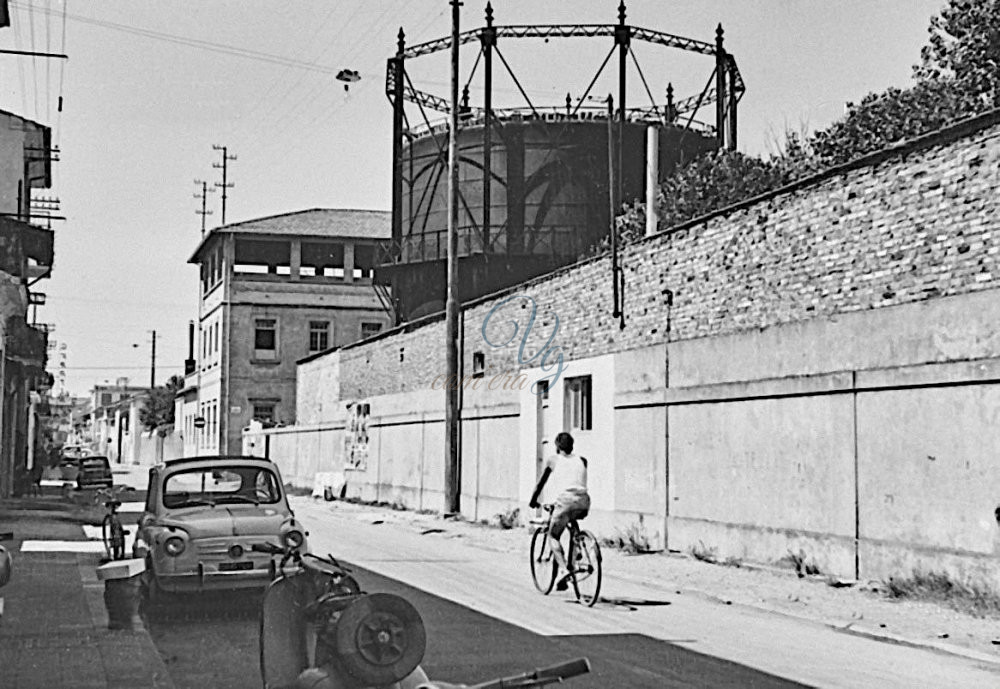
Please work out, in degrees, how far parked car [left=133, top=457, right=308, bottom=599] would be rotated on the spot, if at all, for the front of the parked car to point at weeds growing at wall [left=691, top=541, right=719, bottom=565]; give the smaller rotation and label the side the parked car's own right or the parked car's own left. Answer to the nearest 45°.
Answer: approximately 135° to the parked car's own left

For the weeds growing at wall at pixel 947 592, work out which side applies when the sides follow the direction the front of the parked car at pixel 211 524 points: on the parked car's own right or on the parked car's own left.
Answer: on the parked car's own left

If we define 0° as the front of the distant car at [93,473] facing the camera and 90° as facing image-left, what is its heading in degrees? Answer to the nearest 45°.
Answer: approximately 0°

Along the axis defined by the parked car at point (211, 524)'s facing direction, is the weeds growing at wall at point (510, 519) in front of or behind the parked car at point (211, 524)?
behind

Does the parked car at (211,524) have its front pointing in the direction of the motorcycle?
yes

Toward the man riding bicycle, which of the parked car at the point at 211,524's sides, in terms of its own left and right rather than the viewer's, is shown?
left

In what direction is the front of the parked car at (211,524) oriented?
toward the camera

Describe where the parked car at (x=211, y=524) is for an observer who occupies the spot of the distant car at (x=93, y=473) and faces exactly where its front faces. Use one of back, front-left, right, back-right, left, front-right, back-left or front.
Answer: front

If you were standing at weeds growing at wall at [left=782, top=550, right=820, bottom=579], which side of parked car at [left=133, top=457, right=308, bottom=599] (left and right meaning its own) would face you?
left

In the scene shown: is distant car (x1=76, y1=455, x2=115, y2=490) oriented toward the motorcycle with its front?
yes

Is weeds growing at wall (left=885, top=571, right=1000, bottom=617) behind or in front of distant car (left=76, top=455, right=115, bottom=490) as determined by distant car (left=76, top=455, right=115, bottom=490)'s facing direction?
in front

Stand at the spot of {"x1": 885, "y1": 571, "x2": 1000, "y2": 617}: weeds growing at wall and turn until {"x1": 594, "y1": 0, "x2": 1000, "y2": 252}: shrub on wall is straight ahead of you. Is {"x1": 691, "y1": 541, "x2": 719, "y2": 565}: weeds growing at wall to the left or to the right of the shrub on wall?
left

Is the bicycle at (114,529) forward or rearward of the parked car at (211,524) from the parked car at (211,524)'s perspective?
rearward
